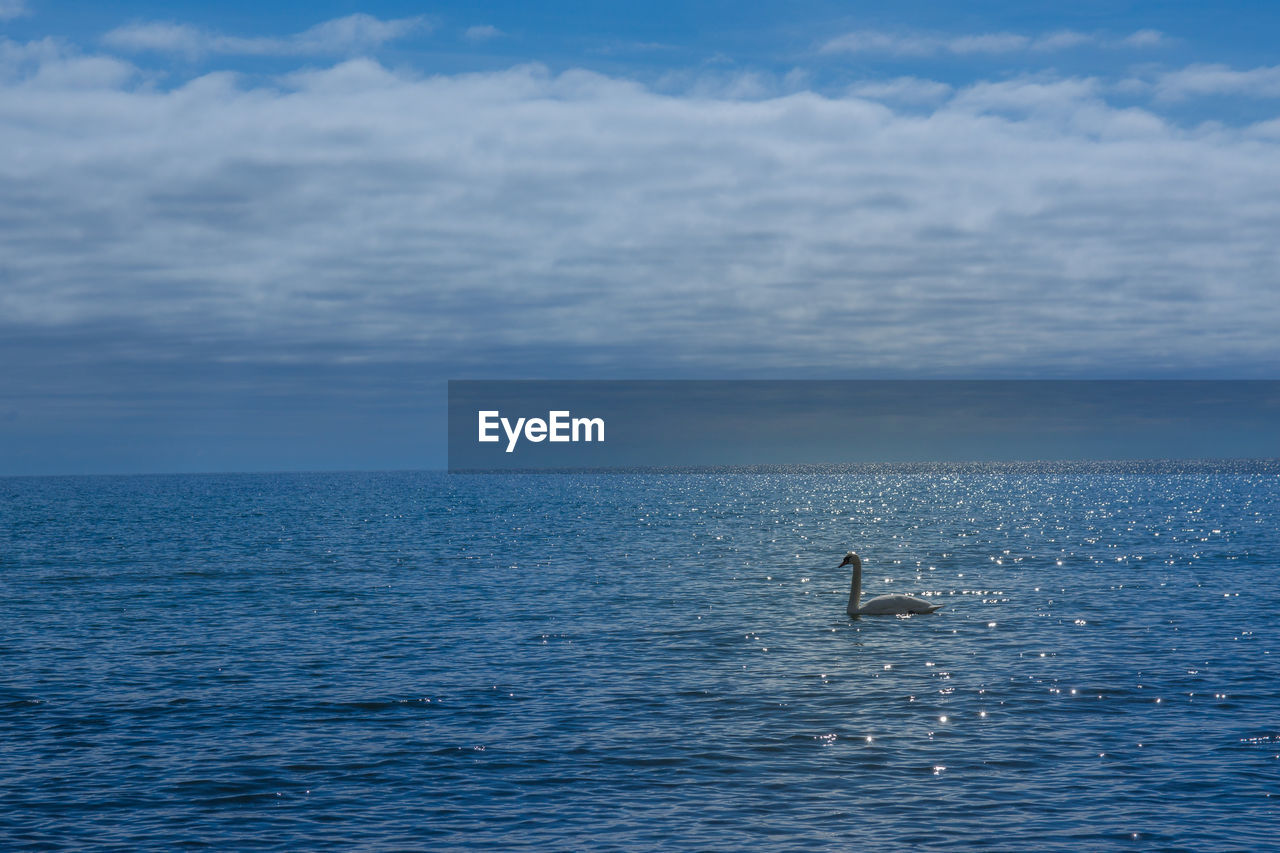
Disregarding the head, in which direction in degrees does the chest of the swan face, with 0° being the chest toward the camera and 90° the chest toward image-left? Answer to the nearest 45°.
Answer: approximately 90°
